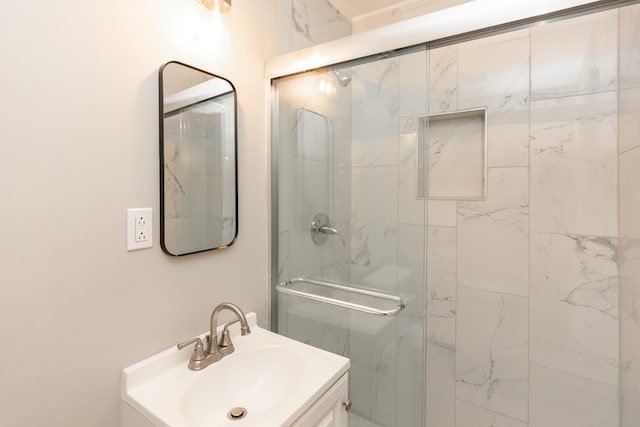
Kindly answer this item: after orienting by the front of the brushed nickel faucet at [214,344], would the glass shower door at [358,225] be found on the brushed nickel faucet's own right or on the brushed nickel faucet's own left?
on the brushed nickel faucet's own left

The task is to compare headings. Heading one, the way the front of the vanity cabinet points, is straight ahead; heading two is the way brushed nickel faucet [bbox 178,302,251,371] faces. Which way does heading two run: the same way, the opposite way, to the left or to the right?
the same way

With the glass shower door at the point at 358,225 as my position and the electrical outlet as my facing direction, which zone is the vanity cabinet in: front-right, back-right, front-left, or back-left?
front-left

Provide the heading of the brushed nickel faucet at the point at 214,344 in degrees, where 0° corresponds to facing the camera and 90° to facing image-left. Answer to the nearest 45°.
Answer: approximately 315°

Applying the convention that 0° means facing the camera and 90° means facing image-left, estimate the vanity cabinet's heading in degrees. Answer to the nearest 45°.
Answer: approximately 315°

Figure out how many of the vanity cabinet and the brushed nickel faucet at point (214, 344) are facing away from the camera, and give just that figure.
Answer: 0
